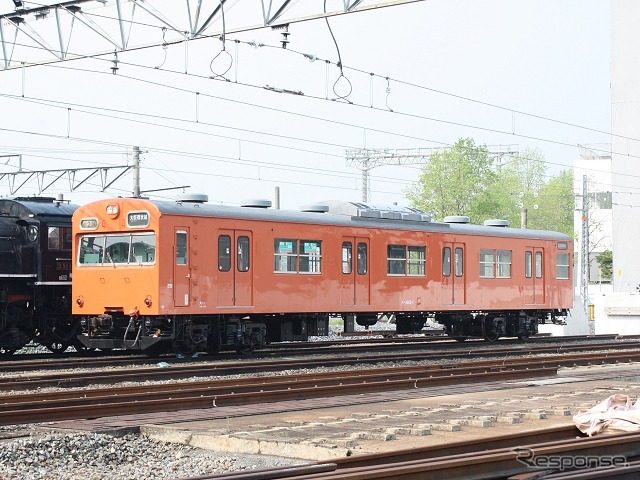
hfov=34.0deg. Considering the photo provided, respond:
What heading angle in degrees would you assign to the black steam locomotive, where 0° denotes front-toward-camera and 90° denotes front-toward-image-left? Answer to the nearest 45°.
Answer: approximately 45°

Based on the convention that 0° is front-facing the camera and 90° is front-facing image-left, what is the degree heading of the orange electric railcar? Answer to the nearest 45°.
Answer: approximately 45°

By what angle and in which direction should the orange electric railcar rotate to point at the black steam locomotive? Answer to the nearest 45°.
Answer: approximately 45° to its right

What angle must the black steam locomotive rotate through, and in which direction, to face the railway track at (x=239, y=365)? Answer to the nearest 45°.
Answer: approximately 90° to its left
